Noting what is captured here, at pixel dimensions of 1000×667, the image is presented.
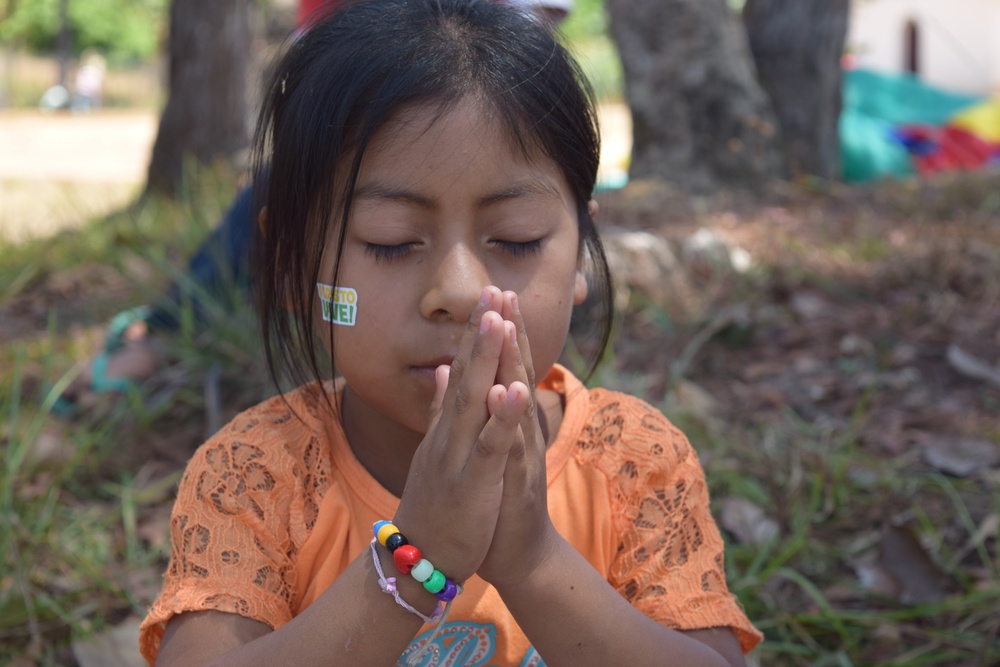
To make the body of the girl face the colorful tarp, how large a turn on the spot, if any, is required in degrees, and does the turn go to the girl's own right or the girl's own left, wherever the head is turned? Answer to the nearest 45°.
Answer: approximately 135° to the girl's own left

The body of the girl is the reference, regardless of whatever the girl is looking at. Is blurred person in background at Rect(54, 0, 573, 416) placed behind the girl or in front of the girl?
behind

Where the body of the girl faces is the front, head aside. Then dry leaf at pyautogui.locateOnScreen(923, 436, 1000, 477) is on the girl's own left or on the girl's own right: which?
on the girl's own left

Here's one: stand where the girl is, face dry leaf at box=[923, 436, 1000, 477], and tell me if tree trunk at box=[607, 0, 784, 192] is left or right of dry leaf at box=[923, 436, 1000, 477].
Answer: left

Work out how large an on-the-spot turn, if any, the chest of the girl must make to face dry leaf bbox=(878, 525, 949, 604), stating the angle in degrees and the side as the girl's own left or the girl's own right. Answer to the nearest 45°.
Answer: approximately 135° to the girl's own left

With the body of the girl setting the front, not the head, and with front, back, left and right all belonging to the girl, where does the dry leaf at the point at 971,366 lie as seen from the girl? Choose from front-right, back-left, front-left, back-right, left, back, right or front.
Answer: back-left

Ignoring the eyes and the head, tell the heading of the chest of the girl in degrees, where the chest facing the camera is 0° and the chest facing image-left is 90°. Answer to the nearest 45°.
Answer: approximately 0°

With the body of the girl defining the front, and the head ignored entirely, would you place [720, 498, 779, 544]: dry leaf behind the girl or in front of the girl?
behind
